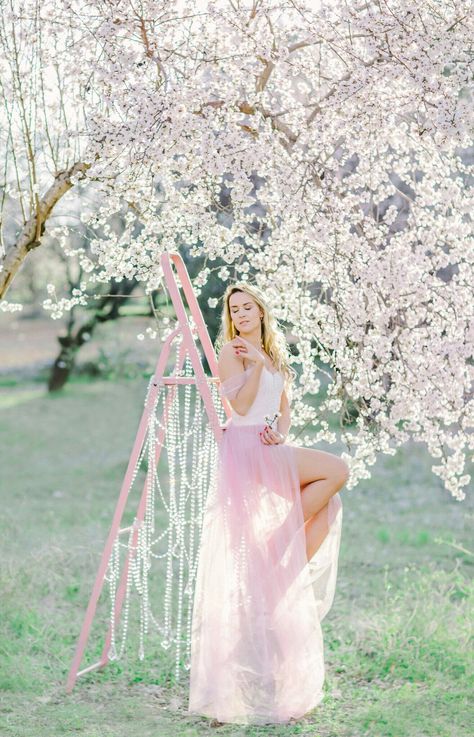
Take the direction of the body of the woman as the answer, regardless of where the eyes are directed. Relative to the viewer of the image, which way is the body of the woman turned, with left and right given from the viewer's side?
facing the viewer and to the right of the viewer
